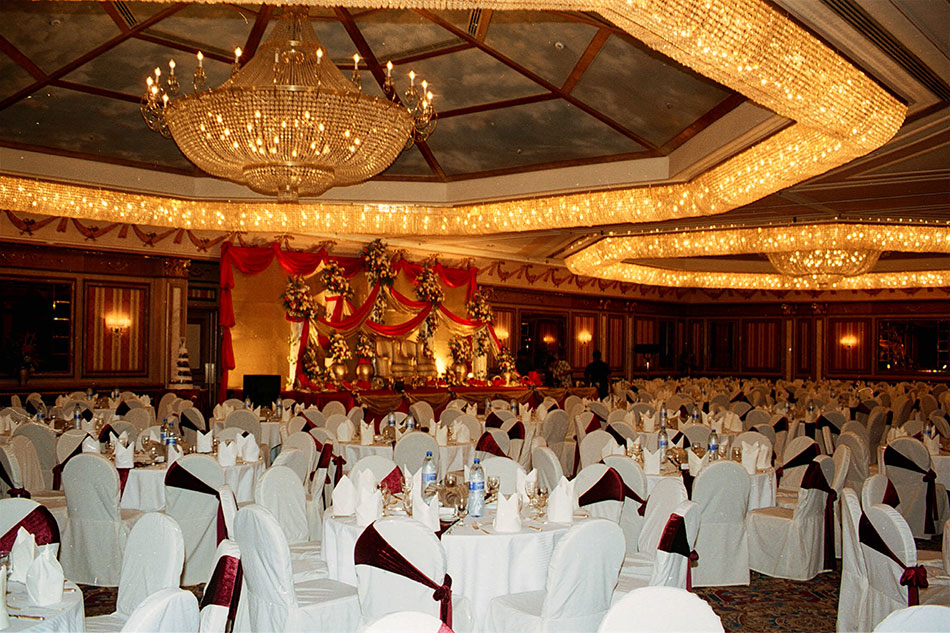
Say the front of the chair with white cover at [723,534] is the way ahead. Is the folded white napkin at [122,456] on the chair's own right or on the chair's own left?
on the chair's own left

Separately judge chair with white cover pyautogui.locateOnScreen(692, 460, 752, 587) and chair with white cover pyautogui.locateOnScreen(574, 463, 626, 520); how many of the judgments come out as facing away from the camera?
1

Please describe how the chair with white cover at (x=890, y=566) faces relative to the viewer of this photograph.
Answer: facing away from the viewer and to the right of the viewer

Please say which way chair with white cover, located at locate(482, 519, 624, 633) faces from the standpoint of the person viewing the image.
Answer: facing away from the viewer and to the left of the viewer

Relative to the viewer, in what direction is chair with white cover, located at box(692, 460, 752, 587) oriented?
away from the camera

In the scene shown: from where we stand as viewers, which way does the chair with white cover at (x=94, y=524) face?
facing away from the viewer and to the right of the viewer

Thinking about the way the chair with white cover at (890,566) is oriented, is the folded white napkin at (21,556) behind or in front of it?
behind

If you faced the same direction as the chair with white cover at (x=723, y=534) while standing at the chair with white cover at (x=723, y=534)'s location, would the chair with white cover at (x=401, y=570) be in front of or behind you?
behind
